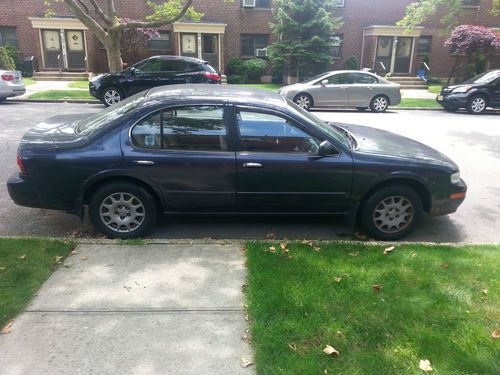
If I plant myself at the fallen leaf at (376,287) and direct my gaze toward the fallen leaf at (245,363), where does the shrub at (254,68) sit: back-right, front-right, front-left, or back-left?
back-right

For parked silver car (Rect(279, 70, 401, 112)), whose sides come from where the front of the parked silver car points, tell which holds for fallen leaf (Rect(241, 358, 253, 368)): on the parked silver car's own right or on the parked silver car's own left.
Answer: on the parked silver car's own left

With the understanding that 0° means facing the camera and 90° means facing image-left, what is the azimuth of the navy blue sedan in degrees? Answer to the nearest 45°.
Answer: approximately 270°

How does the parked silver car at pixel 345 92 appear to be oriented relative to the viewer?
to the viewer's left

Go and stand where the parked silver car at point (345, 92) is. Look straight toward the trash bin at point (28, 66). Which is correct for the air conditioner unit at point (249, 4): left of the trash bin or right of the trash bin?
right

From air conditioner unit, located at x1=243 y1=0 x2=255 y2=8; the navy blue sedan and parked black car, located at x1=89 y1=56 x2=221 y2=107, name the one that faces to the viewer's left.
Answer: the parked black car

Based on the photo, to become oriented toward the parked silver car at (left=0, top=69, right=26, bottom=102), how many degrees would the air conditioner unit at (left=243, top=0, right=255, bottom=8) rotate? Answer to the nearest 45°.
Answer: approximately 45° to its right

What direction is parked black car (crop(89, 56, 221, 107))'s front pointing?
to the viewer's left

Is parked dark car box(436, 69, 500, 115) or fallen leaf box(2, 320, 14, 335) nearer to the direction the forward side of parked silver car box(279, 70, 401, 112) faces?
the fallen leaf

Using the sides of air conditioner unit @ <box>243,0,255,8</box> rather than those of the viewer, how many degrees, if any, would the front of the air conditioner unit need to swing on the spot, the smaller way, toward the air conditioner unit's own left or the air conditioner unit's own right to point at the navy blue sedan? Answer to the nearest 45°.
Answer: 0° — it already faces it

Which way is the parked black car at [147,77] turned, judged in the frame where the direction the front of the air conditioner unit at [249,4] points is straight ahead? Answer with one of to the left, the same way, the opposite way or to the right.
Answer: to the right
